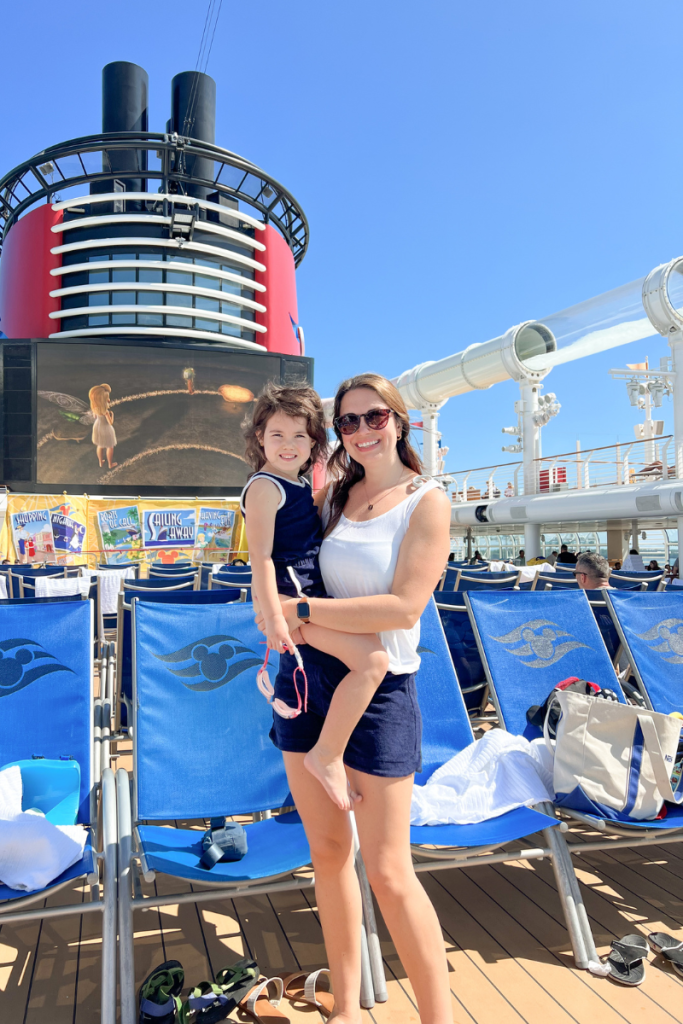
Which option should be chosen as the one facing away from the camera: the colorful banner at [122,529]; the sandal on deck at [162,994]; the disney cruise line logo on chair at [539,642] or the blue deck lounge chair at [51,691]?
the sandal on deck

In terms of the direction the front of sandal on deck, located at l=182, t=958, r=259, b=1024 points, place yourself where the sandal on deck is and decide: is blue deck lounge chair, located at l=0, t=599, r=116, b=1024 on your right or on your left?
on your left

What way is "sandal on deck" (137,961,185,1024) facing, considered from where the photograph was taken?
facing away from the viewer

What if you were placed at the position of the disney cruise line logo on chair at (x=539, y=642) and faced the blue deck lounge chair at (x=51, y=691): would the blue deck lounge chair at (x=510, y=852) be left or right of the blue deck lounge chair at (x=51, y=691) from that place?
left

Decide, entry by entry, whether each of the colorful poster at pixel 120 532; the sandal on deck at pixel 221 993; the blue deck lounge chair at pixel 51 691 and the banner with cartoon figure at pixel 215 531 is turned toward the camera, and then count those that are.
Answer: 3

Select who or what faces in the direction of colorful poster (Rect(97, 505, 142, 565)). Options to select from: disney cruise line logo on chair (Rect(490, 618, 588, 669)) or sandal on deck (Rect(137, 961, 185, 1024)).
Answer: the sandal on deck

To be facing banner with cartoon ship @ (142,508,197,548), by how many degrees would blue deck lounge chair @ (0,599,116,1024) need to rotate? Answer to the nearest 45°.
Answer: approximately 180°

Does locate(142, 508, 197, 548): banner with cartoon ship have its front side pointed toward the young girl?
yes

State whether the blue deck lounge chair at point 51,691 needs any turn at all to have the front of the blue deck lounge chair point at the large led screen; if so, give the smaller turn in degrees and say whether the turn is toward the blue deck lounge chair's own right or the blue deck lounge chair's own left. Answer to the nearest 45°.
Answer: approximately 180°

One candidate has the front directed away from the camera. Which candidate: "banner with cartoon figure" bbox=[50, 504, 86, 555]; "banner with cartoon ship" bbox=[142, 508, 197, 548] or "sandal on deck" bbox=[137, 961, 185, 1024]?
the sandal on deck

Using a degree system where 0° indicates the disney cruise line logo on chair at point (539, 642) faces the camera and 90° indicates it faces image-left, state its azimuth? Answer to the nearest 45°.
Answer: approximately 0°

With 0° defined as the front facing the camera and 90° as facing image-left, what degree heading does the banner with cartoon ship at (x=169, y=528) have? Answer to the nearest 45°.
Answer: approximately 0°

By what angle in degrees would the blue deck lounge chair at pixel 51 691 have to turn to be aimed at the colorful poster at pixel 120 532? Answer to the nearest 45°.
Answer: approximately 180°

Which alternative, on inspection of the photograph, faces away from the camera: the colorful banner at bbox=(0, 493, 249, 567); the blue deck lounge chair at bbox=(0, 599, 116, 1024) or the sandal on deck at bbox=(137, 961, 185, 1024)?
the sandal on deck

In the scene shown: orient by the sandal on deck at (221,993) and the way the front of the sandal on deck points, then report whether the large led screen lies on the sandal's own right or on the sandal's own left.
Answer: on the sandal's own left
